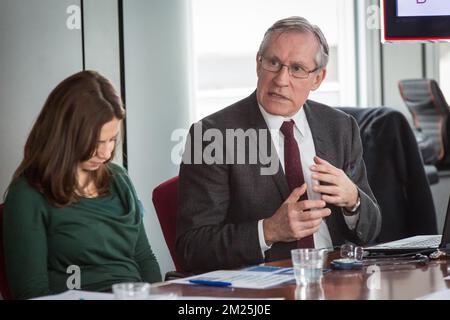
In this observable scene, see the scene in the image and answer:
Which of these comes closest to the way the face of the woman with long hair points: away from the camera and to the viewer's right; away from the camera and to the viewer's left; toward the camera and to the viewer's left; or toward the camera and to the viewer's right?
toward the camera and to the viewer's right

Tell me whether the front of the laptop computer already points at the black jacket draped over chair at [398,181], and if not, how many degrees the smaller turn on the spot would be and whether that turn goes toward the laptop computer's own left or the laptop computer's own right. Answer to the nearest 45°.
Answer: approximately 90° to the laptop computer's own right

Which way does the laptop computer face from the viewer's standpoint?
to the viewer's left

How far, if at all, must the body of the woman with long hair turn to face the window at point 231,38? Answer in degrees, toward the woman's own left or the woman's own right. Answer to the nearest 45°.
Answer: approximately 135° to the woman's own left

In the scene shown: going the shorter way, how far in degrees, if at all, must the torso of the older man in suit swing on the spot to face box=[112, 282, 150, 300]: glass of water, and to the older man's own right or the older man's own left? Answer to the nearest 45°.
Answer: approximately 45° to the older man's own right

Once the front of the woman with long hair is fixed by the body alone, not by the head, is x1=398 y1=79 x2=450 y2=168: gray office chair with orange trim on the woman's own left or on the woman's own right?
on the woman's own left
